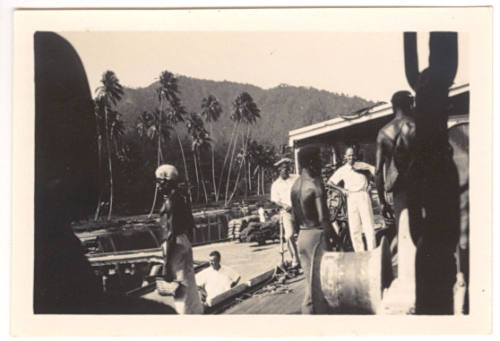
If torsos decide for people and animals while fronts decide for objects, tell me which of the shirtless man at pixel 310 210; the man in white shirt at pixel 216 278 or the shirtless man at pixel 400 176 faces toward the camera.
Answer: the man in white shirt

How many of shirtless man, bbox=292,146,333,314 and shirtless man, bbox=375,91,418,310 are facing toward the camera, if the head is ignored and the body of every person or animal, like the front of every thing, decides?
0

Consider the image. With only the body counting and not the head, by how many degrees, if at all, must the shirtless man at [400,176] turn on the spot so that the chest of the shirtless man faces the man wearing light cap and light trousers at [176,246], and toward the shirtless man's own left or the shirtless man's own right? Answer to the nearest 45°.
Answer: approximately 45° to the shirtless man's own left

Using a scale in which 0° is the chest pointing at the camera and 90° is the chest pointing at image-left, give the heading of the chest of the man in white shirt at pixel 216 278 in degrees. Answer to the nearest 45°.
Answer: approximately 0°

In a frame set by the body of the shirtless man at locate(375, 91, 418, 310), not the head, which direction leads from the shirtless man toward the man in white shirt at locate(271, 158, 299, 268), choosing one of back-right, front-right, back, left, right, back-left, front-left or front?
front-left

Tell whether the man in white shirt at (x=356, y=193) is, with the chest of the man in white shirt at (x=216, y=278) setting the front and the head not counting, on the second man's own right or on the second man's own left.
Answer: on the second man's own left

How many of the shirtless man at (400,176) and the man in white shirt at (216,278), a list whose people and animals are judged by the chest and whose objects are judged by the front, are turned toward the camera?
1

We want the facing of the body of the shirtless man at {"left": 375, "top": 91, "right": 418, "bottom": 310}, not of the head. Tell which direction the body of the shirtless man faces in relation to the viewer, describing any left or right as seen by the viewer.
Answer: facing away from the viewer and to the left of the viewer
